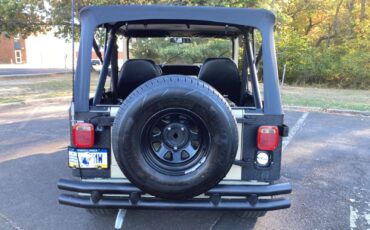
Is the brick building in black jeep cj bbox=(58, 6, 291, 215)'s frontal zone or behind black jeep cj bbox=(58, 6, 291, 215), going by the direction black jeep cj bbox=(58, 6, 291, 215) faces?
frontal zone

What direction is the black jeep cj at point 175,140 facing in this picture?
away from the camera

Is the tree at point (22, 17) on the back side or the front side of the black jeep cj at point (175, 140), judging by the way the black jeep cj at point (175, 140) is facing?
on the front side
